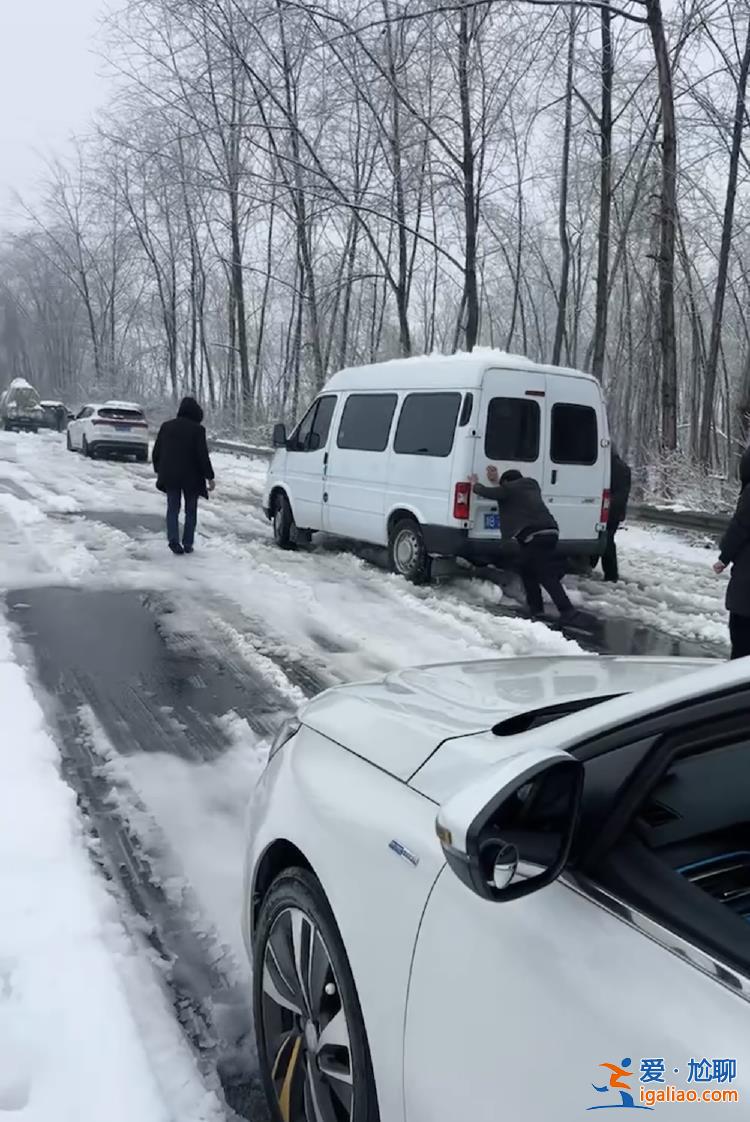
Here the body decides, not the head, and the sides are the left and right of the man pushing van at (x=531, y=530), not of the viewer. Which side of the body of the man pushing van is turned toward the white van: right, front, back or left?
front

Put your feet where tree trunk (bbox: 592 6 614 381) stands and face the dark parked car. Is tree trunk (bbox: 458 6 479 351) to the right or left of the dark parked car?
left

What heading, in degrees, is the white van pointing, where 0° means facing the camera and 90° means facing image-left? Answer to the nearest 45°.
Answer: approximately 135°

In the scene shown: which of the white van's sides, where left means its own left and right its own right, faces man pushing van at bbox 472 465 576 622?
back

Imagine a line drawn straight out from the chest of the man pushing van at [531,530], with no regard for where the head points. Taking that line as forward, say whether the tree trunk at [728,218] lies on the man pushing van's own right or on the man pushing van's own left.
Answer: on the man pushing van's own right

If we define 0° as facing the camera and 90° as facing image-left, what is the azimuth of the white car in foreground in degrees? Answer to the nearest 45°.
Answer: approximately 135°

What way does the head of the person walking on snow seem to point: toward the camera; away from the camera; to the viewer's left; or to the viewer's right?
away from the camera

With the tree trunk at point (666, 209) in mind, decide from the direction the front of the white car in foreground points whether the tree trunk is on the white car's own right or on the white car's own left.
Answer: on the white car's own right

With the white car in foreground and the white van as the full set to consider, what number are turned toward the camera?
0

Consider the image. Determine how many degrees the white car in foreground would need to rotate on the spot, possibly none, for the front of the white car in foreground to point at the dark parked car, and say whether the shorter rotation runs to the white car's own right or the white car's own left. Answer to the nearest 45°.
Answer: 0° — it already faces it
